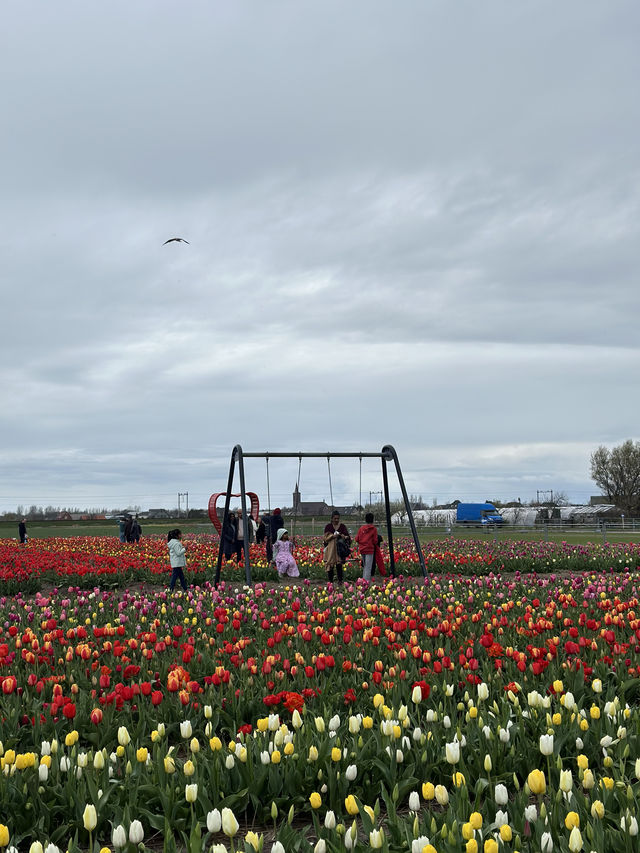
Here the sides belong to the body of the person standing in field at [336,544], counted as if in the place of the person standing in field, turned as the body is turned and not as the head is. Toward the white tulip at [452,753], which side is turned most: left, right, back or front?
front

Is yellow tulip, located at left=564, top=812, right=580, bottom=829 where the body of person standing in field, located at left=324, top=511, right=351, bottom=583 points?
yes

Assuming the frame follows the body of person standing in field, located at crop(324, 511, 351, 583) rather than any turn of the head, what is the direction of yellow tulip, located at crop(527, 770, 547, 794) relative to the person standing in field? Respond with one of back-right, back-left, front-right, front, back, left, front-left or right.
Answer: front

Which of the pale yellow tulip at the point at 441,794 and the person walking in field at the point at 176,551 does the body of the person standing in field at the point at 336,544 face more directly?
the pale yellow tulip

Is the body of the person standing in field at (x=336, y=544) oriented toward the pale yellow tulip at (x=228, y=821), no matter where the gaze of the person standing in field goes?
yes

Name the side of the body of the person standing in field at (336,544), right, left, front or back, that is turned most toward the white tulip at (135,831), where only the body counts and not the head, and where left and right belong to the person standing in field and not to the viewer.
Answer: front

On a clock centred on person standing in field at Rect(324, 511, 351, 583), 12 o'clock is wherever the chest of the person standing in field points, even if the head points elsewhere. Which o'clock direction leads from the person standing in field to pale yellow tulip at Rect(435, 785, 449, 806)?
The pale yellow tulip is roughly at 12 o'clock from the person standing in field.

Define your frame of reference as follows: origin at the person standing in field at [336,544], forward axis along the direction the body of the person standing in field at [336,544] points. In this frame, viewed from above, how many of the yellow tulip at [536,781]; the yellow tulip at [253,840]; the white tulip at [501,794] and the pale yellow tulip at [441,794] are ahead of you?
4

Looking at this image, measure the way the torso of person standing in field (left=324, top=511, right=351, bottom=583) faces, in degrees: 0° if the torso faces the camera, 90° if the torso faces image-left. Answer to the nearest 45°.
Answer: approximately 0°

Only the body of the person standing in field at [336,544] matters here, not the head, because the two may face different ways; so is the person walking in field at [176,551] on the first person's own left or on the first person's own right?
on the first person's own right

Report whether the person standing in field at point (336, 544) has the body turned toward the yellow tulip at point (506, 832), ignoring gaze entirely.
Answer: yes

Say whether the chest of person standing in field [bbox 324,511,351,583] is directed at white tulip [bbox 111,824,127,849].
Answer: yes
